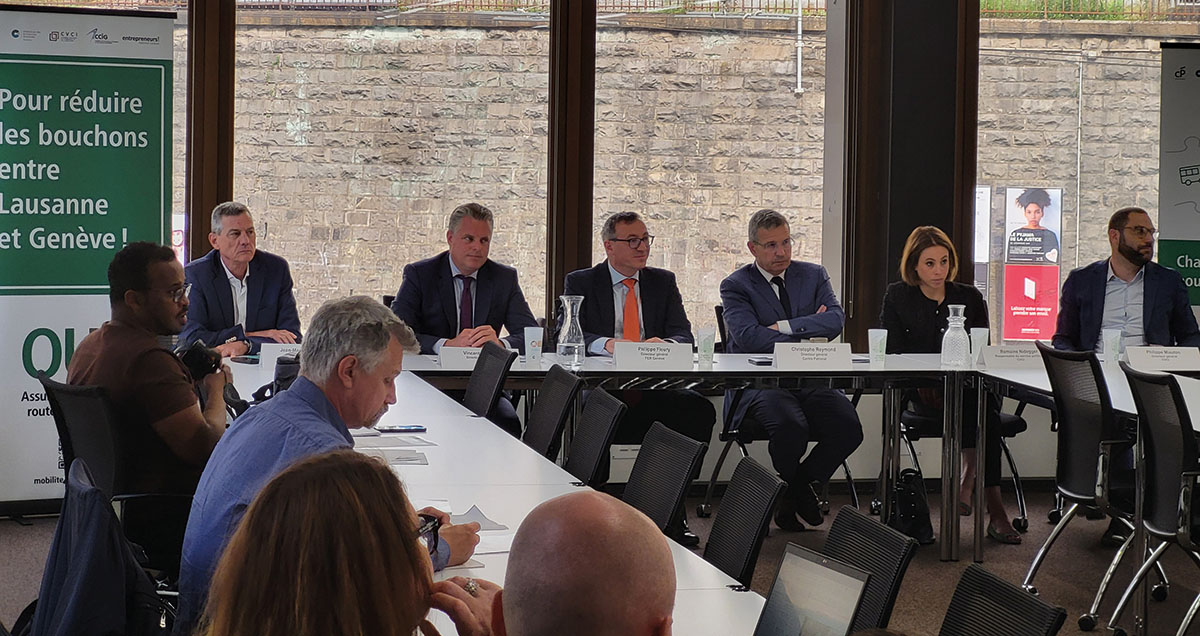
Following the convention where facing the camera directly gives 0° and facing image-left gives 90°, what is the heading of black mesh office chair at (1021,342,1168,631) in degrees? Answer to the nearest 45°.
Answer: approximately 225°

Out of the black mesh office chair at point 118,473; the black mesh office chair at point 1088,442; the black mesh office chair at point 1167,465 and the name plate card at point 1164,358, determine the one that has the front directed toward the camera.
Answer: the name plate card

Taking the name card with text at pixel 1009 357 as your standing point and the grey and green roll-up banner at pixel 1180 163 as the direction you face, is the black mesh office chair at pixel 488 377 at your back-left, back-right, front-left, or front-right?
back-left

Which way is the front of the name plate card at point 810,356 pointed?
toward the camera

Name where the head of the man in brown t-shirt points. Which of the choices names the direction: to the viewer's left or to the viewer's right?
to the viewer's right

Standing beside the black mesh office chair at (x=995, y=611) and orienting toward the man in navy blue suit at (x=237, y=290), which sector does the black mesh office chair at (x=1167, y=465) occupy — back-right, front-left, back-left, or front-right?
front-right

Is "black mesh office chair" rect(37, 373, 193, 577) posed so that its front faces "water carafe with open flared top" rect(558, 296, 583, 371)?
yes

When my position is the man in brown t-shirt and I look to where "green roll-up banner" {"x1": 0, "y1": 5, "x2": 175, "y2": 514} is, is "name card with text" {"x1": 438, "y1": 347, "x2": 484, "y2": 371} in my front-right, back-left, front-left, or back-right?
front-right

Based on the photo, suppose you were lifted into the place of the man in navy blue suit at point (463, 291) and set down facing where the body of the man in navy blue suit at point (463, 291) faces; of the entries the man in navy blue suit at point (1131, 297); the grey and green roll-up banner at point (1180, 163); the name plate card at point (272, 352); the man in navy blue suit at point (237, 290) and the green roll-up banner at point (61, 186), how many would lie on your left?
2

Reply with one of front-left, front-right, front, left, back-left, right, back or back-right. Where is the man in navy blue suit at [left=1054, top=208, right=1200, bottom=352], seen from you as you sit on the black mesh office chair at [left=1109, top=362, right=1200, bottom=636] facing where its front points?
front-left

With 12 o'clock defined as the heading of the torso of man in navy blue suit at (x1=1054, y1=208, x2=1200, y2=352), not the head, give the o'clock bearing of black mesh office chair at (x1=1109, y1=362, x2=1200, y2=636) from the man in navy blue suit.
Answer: The black mesh office chair is roughly at 12 o'clock from the man in navy blue suit.

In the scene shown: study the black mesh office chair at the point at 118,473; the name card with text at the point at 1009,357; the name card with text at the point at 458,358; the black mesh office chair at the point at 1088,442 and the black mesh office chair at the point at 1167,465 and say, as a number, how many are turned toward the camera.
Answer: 2

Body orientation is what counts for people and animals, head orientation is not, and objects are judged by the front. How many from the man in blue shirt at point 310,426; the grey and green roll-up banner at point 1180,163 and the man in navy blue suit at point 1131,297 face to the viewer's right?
1

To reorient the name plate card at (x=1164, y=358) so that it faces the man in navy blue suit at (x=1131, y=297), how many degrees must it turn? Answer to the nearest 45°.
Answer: approximately 180°

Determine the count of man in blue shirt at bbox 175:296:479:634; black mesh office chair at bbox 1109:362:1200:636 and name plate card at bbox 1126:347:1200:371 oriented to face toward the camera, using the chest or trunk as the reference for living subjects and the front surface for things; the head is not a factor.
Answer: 1

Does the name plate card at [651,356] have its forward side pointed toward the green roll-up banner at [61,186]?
no

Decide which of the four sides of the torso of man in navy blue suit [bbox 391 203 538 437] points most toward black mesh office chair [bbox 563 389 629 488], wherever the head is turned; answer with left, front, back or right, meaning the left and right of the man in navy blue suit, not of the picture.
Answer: front

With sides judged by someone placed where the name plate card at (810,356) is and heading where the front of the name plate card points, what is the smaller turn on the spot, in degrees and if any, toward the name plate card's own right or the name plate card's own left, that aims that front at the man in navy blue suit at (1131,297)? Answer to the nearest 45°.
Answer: approximately 135° to the name plate card's own left

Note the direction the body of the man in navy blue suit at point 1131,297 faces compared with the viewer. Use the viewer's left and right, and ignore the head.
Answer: facing the viewer
